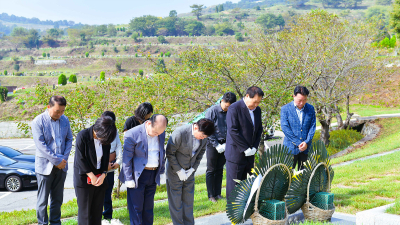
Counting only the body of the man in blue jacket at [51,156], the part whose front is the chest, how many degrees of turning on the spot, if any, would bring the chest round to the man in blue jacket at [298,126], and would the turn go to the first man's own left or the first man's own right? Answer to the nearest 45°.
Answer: approximately 45° to the first man's own left

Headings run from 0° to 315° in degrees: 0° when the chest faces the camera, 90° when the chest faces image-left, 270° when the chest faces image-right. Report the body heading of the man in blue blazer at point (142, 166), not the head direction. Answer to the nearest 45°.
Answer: approximately 315°

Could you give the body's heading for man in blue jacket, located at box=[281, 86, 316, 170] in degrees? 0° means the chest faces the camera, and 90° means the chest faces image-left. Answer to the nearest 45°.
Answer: approximately 0°

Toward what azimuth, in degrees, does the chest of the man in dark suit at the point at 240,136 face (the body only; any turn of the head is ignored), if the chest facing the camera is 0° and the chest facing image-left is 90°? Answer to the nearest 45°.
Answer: approximately 315°

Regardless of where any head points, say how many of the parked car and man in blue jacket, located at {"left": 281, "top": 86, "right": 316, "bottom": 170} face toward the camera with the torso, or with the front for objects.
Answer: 1
